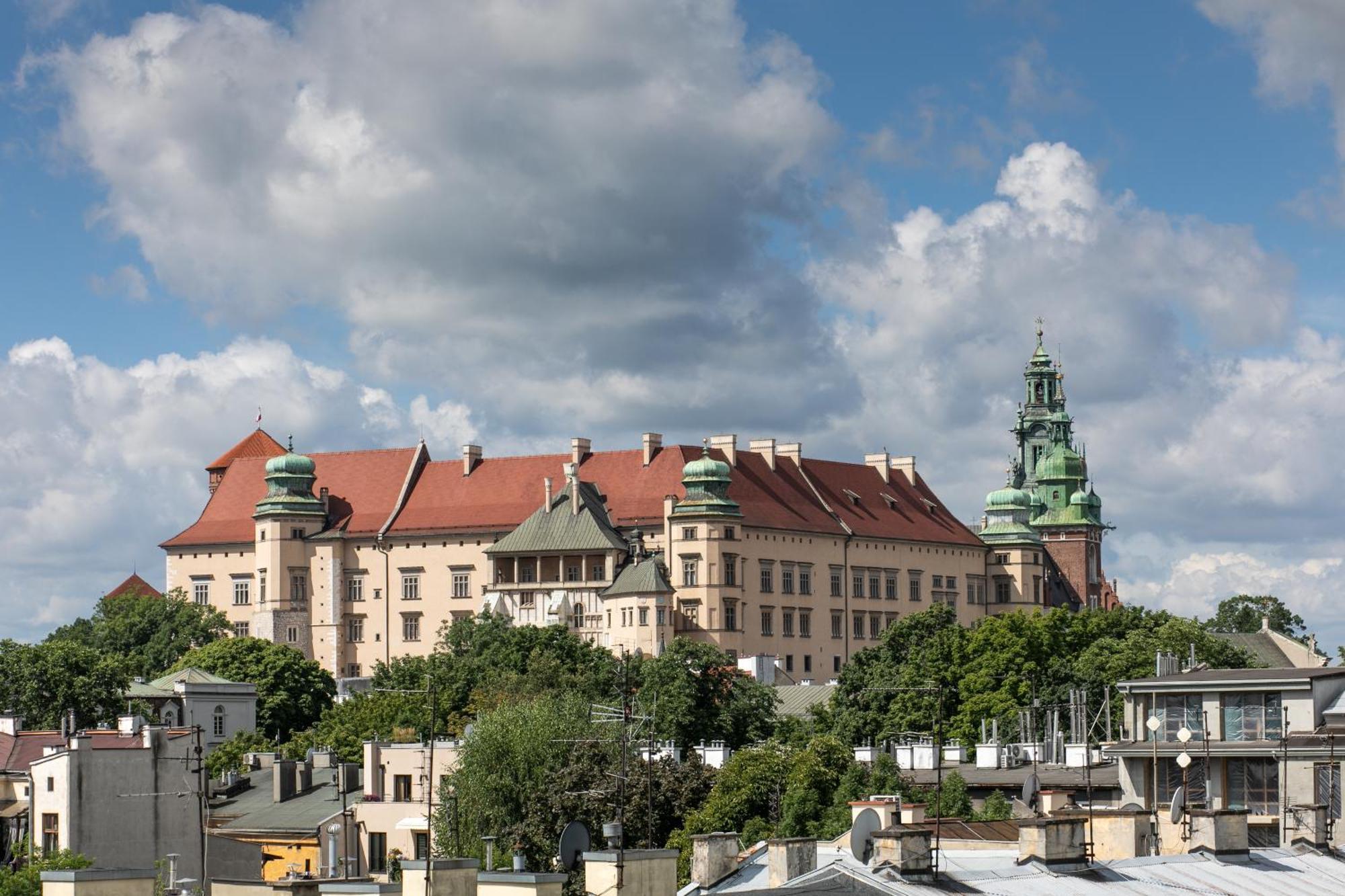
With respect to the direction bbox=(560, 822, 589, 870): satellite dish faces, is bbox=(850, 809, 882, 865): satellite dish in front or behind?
behind

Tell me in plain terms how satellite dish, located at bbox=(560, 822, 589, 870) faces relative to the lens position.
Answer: facing away from the viewer and to the left of the viewer

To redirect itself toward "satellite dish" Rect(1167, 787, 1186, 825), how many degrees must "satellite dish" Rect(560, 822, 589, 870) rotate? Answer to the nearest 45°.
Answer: approximately 90° to its right

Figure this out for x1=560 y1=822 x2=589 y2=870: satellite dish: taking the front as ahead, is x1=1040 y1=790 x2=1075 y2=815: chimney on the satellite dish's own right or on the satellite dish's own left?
on the satellite dish's own right

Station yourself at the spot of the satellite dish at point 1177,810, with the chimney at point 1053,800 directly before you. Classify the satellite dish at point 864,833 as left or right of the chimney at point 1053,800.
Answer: left
